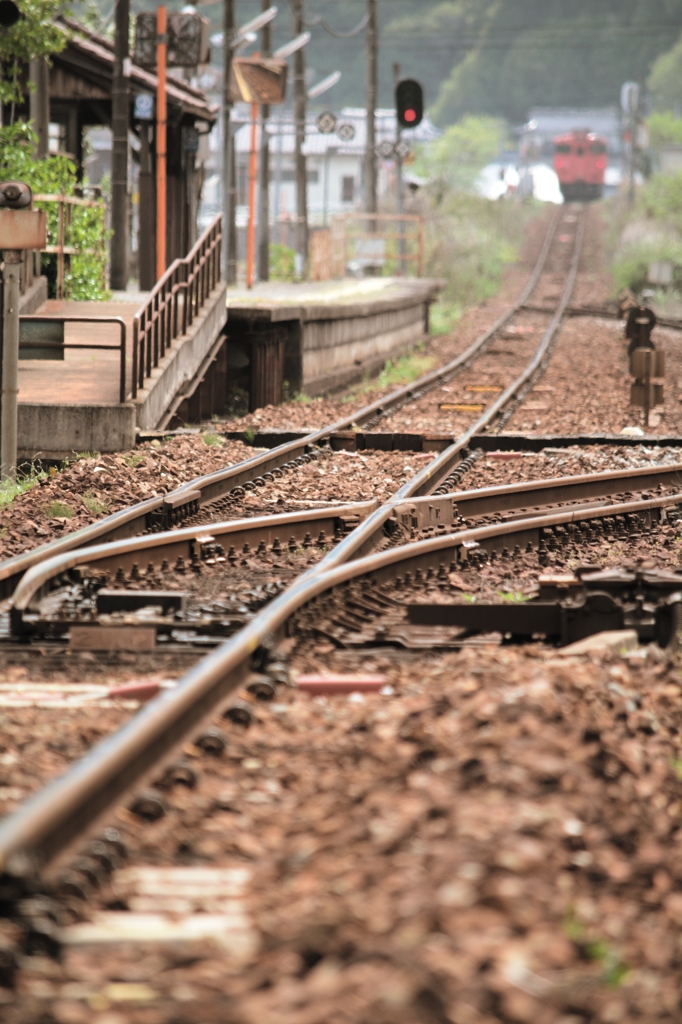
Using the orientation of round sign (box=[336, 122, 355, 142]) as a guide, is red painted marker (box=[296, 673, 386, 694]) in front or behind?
in front

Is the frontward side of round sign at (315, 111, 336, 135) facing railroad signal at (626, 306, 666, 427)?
yes

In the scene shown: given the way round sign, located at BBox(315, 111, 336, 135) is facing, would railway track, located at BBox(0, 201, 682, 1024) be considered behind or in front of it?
in front

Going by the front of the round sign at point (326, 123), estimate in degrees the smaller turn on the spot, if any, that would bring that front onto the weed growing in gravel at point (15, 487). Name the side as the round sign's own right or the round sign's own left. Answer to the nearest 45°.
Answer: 0° — it already faces it

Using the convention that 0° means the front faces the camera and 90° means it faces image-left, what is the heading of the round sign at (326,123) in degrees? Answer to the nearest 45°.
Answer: approximately 0°

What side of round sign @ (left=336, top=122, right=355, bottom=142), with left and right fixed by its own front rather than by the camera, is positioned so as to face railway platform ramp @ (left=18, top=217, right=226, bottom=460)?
front

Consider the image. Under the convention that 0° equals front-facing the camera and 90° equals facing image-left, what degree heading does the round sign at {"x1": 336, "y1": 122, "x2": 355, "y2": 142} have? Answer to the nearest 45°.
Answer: approximately 0°

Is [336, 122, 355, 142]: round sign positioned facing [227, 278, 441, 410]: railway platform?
yes

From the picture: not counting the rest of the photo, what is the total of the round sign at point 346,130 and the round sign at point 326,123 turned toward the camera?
2

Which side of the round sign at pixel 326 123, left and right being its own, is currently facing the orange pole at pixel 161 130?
front

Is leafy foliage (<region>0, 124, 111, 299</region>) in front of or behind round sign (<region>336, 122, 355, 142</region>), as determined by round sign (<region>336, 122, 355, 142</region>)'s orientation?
in front
